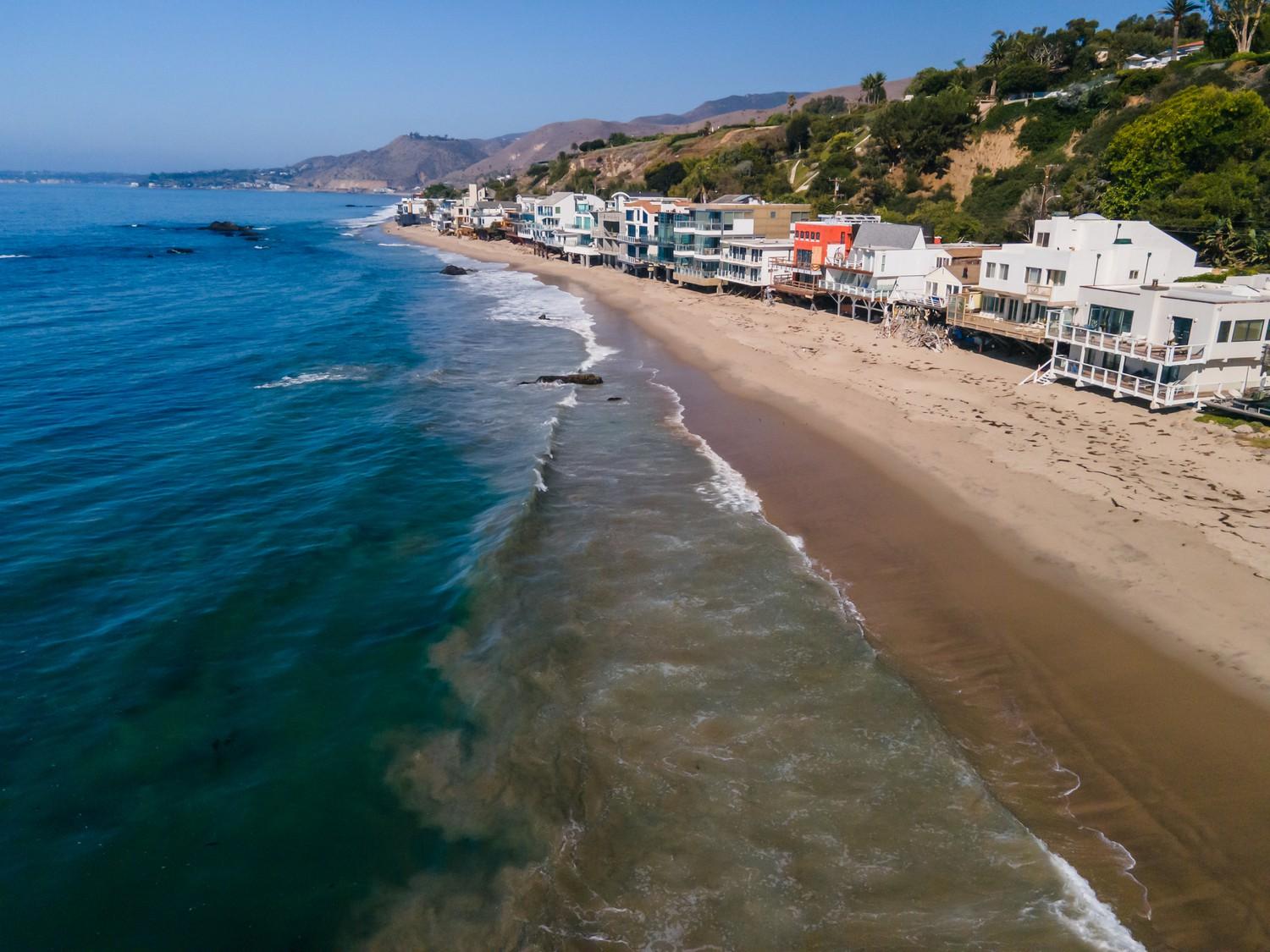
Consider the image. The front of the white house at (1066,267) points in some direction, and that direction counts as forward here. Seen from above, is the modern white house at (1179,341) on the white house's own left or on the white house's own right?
on the white house's own left

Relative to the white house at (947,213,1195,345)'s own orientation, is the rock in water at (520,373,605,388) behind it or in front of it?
in front

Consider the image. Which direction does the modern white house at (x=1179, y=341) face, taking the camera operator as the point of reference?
facing the viewer and to the left of the viewer

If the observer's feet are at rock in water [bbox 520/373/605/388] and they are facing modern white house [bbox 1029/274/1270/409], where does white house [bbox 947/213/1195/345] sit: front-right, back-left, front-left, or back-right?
front-left

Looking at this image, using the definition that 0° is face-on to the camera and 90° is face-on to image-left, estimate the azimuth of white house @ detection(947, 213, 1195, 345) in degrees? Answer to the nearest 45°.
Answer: approximately 45°

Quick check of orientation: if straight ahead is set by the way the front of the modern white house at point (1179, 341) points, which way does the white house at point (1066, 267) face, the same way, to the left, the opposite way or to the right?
the same way

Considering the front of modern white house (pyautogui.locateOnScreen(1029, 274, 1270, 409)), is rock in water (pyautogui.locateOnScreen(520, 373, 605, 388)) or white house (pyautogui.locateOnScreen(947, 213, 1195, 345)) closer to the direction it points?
the rock in water

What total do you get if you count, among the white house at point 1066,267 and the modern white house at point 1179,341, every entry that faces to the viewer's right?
0

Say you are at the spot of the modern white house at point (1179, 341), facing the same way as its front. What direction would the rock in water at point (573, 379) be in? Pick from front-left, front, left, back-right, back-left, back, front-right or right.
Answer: front-right

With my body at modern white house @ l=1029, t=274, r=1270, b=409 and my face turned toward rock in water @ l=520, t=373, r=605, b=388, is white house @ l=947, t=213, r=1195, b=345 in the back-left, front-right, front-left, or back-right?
front-right

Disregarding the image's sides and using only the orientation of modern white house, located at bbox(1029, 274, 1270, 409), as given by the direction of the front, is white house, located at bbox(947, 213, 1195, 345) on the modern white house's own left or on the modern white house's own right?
on the modern white house's own right
